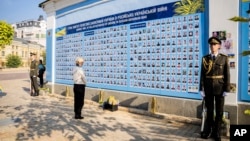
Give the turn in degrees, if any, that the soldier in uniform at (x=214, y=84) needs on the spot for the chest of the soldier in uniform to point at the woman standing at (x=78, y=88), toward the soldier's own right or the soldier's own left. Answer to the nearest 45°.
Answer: approximately 90° to the soldier's own right

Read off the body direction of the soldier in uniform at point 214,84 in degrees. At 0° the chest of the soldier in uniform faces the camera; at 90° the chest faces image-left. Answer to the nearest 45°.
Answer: approximately 0°

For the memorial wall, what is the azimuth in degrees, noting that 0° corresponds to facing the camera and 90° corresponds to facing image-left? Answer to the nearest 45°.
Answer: approximately 45°

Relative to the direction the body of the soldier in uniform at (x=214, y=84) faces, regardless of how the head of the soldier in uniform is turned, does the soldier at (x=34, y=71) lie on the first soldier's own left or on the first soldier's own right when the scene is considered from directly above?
on the first soldier's own right

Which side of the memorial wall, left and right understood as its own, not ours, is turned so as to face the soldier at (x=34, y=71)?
right

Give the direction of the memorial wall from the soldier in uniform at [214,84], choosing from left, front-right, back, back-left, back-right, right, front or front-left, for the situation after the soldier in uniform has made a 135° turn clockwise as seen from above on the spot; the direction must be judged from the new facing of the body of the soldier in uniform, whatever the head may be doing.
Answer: front
